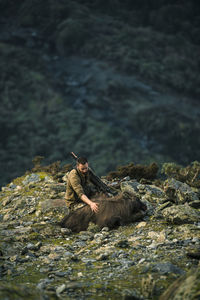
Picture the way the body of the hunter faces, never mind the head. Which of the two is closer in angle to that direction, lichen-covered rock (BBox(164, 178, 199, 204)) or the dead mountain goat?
the dead mountain goat

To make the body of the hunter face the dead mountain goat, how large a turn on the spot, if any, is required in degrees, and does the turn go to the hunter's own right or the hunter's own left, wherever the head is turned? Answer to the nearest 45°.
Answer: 0° — they already face it

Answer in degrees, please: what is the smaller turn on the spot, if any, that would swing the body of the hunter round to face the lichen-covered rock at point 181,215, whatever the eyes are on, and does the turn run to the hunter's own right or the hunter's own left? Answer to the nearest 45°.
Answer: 0° — they already face it

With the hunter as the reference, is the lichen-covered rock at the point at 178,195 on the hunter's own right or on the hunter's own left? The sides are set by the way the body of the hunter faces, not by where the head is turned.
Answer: on the hunter's own left

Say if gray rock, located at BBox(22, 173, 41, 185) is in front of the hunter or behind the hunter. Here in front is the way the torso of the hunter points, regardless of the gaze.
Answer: behind

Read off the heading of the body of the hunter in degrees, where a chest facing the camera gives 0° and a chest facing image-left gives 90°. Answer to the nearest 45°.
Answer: approximately 315°

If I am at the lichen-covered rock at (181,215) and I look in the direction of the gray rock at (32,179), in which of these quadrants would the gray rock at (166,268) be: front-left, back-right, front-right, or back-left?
back-left
